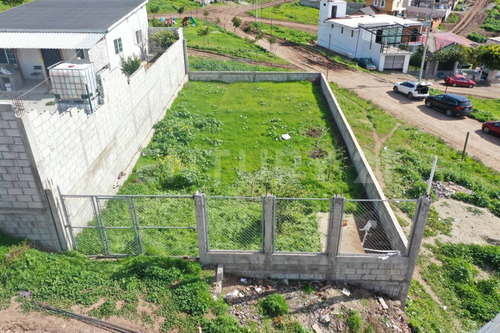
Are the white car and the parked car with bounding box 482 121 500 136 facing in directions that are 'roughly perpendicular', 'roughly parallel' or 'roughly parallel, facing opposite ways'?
roughly parallel

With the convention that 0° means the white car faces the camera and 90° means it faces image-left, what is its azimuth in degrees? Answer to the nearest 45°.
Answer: approximately 135°

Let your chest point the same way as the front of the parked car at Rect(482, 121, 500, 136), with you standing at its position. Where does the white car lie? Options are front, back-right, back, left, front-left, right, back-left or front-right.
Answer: front

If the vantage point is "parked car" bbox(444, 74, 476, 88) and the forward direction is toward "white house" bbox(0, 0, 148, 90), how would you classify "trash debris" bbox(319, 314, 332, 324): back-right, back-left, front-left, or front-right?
front-left

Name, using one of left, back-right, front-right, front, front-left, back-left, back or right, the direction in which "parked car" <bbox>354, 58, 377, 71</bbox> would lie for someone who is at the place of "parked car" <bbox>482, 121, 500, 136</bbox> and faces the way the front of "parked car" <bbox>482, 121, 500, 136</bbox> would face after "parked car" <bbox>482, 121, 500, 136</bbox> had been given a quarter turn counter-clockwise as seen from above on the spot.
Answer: right

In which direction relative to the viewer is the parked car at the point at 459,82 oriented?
to the viewer's left

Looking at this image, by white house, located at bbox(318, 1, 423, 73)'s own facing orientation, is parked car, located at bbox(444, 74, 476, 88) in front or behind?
in front

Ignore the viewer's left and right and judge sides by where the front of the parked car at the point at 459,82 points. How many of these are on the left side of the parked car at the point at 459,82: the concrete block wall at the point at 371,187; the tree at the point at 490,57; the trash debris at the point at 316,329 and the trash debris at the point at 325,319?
3

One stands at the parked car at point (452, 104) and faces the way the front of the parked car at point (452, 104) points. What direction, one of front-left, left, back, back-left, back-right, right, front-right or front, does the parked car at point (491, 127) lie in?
back

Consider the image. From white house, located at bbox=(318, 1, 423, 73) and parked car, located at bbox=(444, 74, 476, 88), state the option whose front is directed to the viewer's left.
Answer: the parked car

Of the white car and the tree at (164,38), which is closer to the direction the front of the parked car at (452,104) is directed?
the white car

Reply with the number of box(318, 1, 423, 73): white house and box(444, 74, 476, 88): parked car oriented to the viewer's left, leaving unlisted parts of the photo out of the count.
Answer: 1

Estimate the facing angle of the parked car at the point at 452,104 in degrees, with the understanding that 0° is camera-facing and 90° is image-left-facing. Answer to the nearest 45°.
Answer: approximately 135°

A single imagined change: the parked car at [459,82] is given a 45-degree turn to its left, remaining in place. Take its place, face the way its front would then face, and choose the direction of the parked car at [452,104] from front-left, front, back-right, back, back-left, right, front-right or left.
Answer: front-left

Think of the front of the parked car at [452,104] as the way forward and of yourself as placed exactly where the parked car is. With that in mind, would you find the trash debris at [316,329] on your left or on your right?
on your left

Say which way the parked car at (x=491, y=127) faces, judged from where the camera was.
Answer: facing away from the viewer and to the left of the viewer

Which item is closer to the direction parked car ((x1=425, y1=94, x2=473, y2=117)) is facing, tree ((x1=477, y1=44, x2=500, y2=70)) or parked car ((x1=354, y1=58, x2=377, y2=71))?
the parked car
